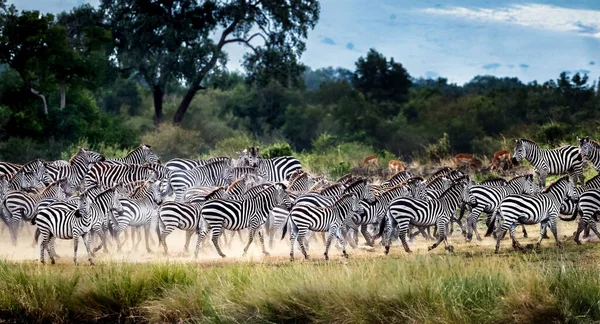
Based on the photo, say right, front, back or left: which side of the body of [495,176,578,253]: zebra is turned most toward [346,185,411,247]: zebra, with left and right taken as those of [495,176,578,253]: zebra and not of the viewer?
back

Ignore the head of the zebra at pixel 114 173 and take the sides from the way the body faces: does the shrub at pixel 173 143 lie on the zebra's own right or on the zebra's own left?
on the zebra's own left

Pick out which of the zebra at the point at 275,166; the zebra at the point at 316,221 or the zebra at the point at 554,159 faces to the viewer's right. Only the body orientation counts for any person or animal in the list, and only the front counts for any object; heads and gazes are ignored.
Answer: the zebra at the point at 316,221

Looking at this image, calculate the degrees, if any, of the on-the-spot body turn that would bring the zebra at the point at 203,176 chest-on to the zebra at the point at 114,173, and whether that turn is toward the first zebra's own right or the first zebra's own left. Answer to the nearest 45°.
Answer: approximately 180°

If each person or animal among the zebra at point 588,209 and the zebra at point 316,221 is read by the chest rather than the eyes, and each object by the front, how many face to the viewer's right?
2

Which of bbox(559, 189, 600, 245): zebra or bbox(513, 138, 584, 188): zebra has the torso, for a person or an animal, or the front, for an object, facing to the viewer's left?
bbox(513, 138, 584, 188): zebra

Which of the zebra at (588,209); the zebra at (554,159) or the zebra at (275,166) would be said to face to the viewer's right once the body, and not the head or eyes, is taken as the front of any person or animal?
the zebra at (588,209)

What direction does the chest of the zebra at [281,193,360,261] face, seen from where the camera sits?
to the viewer's right

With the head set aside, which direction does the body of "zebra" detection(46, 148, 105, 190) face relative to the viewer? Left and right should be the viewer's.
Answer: facing to the right of the viewer
